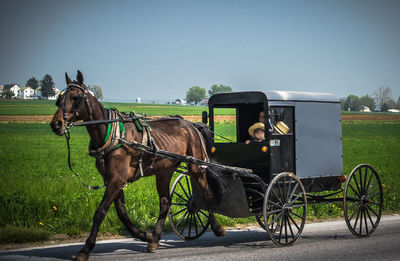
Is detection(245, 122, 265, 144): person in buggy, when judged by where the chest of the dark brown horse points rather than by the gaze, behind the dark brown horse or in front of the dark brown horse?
behind

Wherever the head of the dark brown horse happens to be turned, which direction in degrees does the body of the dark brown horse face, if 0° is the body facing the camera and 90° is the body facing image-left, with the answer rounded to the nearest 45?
approximately 45°
